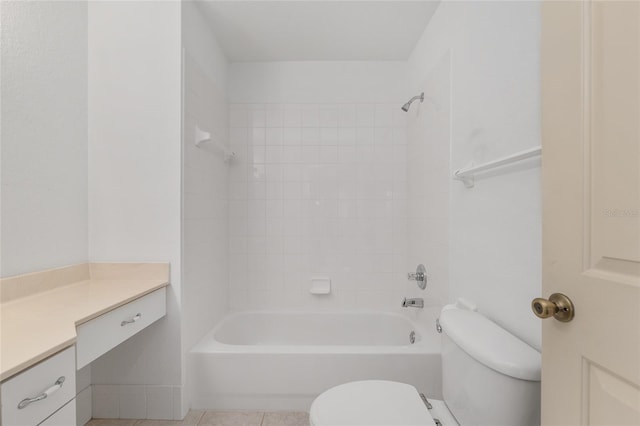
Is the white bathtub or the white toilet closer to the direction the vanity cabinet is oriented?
the white toilet

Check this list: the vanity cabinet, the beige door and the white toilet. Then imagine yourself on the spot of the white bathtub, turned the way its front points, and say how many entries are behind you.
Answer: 0

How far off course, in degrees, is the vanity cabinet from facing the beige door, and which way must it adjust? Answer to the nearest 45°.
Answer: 0° — it already faces it

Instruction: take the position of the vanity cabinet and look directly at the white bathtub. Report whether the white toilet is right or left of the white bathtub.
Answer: right

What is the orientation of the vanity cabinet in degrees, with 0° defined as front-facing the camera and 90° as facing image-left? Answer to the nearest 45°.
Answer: approximately 315°

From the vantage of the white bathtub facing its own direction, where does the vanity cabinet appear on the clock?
The vanity cabinet is roughly at 1 o'clock from the white bathtub.

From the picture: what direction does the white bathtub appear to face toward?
toward the camera

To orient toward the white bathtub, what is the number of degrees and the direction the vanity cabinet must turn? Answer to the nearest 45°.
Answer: approximately 90° to its left

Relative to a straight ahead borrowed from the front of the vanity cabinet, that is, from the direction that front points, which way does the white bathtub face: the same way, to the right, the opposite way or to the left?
to the right

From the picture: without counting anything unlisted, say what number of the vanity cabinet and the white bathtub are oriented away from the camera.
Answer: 0

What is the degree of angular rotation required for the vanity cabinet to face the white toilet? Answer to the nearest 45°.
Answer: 0° — it already faces it

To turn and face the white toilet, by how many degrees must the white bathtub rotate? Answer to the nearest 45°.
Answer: approximately 45° to its left
